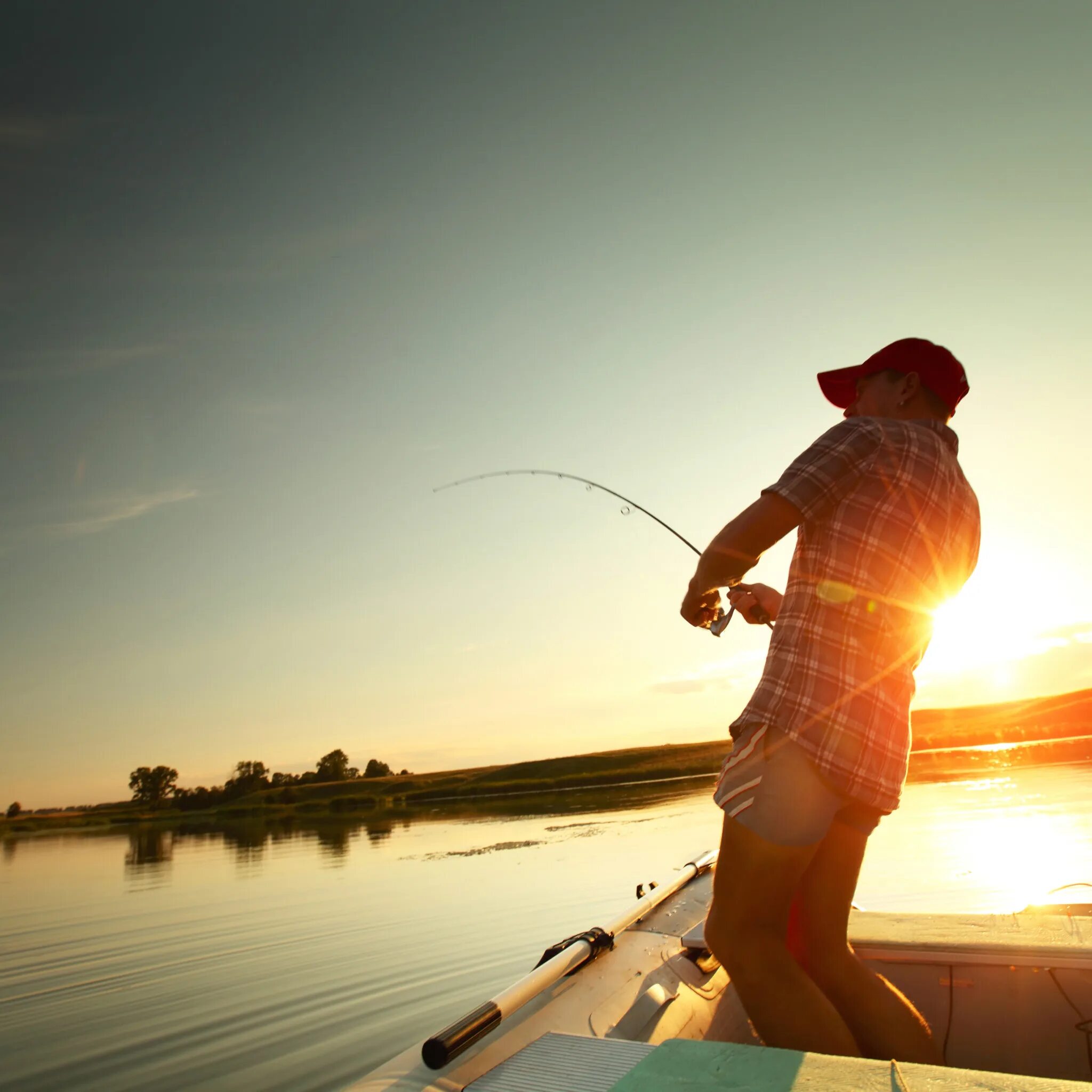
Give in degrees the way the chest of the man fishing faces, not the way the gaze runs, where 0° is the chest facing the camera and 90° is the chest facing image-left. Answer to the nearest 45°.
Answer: approximately 135°

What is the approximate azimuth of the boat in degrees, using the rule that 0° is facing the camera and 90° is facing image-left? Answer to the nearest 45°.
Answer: approximately 180°
